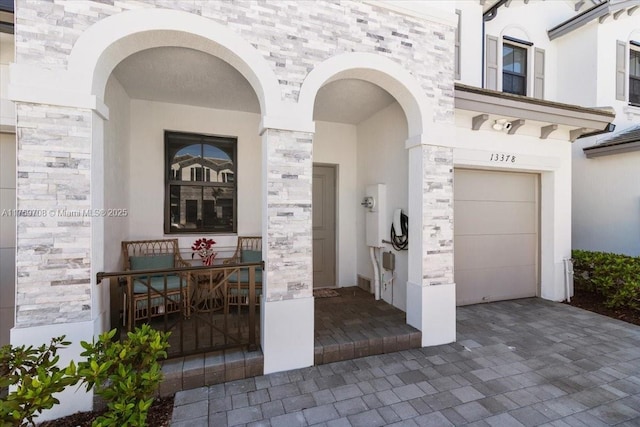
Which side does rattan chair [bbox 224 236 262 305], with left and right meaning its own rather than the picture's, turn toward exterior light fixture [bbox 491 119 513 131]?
left

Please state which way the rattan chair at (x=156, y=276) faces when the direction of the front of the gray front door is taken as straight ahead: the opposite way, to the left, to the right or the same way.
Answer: the same way

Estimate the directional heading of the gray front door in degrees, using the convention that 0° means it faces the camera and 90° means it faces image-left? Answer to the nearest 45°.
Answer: approximately 0°

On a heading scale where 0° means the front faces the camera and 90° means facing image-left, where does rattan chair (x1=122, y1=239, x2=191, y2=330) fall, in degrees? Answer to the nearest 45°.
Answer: approximately 315°

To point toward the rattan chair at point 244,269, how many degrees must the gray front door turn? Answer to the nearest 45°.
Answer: approximately 45° to its right

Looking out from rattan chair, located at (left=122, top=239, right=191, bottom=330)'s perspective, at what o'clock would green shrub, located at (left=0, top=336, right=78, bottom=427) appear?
The green shrub is roughly at 2 o'clock from the rattan chair.

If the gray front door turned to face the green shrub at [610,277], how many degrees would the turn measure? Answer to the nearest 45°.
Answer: approximately 90° to its left

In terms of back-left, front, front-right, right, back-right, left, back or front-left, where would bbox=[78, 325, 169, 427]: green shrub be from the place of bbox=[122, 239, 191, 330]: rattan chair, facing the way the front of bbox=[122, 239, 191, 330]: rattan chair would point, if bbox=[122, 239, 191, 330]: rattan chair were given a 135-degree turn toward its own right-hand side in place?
left

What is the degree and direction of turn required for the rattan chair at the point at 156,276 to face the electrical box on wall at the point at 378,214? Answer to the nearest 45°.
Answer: approximately 45° to its left
